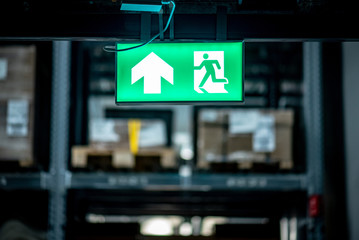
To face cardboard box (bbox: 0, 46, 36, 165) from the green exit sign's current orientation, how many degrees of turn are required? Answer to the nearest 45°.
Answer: approximately 135° to its right

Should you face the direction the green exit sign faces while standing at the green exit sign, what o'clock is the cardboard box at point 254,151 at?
The cardboard box is roughly at 7 o'clock from the green exit sign.

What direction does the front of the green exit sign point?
toward the camera

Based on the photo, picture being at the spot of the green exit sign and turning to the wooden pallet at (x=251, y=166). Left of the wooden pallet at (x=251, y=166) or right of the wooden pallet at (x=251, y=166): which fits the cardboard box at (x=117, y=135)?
left

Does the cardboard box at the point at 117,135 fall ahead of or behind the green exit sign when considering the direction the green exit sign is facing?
behind

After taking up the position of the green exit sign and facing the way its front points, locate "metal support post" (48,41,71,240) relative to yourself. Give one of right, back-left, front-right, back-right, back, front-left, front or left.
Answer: back-right

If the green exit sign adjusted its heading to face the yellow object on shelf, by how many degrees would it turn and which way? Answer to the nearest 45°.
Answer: approximately 180°
